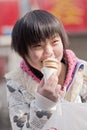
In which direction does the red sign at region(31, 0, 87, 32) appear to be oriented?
toward the camera

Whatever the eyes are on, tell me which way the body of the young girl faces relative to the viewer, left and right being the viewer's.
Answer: facing the viewer and to the right of the viewer

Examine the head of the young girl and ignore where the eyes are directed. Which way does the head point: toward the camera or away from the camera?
toward the camera
